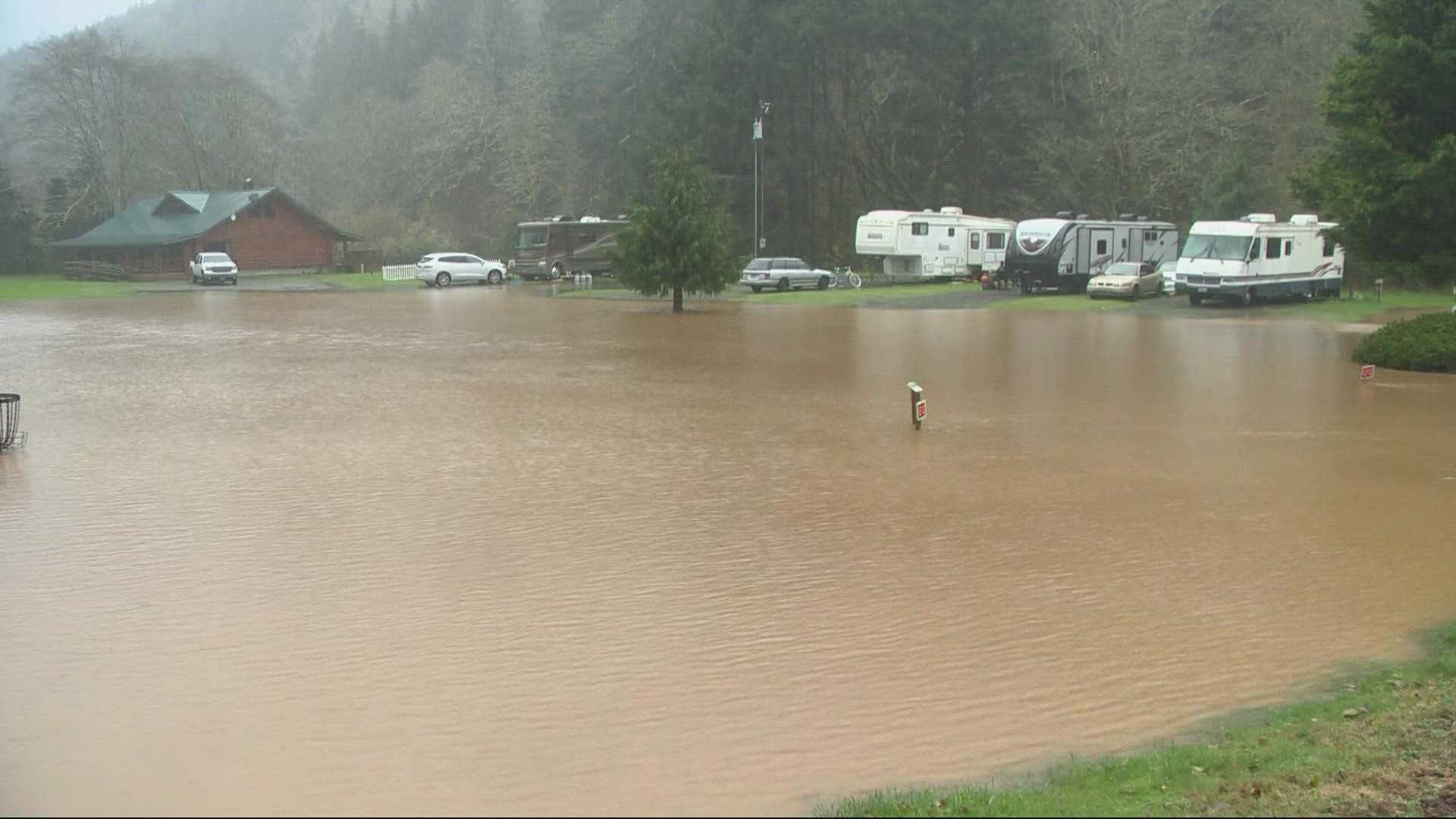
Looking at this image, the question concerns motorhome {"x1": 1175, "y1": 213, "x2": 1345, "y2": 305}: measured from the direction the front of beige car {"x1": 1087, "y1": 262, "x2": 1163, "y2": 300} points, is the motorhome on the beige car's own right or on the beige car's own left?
on the beige car's own left

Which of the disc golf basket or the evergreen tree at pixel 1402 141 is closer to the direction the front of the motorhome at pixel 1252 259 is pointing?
the disc golf basket

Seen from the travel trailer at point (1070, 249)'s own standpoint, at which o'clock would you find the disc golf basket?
The disc golf basket is roughly at 11 o'clock from the travel trailer.

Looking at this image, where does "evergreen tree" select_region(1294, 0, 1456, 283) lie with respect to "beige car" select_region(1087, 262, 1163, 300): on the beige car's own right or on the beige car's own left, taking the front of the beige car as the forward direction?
on the beige car's own left

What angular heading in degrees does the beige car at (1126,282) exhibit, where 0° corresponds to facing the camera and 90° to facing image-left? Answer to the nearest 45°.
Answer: approximately 45°
